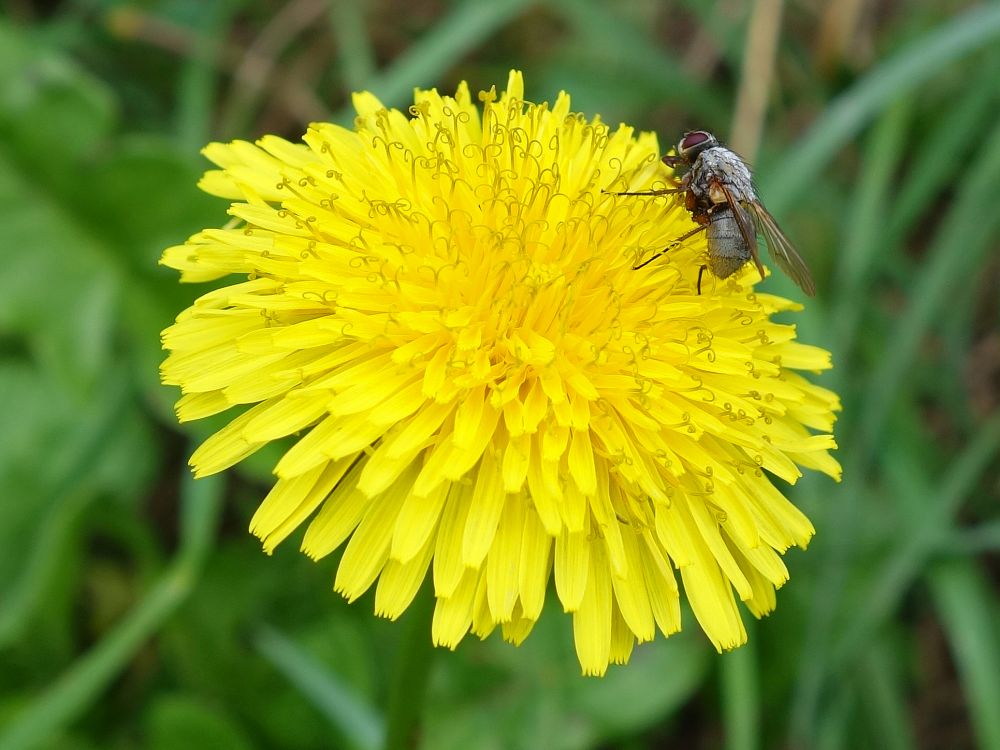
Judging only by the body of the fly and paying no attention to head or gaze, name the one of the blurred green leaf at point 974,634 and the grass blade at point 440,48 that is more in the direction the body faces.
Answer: the grass blade

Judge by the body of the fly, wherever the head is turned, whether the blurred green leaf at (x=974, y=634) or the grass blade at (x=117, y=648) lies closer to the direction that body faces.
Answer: the grass blade

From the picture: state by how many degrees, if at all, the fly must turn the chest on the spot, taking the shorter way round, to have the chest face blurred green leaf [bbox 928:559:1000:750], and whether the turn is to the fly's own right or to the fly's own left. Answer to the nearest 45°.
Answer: approximately 135° to the fly's own right
